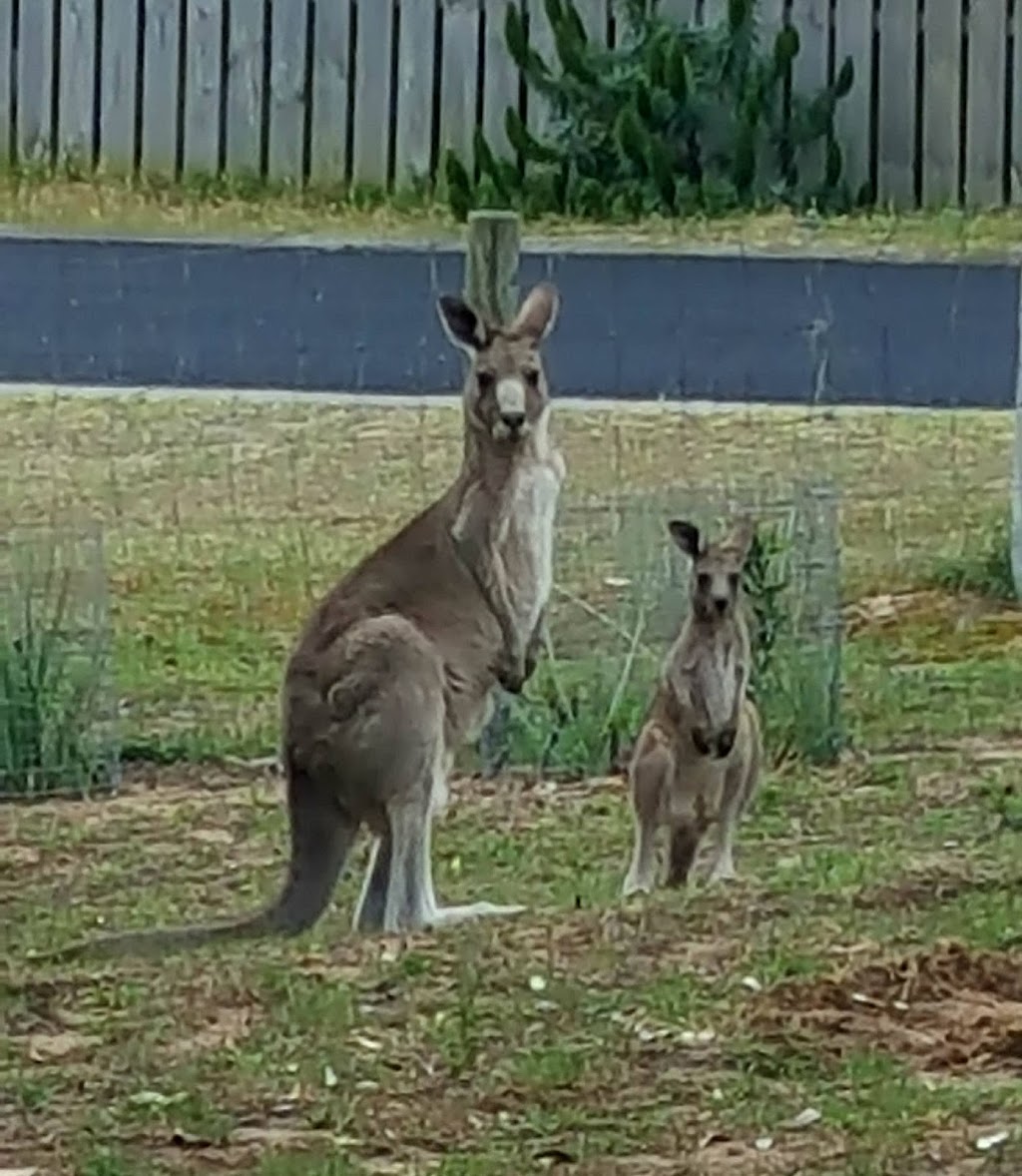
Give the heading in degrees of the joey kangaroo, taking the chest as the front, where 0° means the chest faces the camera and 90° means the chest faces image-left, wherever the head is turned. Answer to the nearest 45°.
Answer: approximately 0°

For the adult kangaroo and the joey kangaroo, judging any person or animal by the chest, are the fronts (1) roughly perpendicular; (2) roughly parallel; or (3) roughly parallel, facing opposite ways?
roughly perpendicular

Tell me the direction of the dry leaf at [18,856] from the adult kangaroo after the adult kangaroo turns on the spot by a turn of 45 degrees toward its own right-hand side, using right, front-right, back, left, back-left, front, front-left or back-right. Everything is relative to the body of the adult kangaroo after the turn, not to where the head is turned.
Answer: back

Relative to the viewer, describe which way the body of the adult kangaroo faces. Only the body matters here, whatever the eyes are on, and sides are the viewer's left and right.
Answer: facing to the right of the viewer

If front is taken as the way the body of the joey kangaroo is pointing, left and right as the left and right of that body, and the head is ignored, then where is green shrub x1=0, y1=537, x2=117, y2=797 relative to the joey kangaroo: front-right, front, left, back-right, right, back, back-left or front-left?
back-right

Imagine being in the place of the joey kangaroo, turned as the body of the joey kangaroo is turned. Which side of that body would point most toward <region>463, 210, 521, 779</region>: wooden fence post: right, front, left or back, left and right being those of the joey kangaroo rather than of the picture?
back

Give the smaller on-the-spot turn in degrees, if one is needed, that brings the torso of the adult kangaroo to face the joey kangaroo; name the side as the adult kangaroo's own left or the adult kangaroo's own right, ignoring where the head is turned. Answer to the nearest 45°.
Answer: approximately 45° to the adult kangaroo's own left

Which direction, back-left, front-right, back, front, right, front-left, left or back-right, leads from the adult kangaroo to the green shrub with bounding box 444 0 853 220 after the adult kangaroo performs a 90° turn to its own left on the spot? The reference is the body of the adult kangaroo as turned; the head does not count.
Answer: front

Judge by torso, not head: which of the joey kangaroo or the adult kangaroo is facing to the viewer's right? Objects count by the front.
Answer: the adult kangaroo

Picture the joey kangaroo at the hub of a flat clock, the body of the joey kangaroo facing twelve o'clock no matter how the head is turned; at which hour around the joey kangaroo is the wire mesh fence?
The wire mesh fence is roughly at 6 o'clock from the joey kangaroo.

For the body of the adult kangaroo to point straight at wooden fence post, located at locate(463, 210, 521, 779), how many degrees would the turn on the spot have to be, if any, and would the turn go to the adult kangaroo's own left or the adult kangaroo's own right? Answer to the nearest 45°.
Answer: approximately 90° to the adult kangaroo's own left

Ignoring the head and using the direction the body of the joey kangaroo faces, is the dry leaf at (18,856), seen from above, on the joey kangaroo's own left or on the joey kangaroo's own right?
on the joey kangaroo's own right

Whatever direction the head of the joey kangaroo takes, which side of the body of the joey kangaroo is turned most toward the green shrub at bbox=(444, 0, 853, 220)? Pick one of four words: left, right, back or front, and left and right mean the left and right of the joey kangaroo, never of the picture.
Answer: back

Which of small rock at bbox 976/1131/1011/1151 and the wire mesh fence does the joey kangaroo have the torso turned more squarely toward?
the small rock
